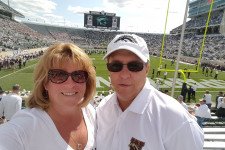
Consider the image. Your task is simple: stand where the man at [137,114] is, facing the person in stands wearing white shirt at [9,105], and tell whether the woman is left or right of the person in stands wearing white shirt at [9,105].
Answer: left

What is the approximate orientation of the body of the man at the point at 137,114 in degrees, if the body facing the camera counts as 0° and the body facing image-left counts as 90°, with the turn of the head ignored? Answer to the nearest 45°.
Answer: approximately 45°

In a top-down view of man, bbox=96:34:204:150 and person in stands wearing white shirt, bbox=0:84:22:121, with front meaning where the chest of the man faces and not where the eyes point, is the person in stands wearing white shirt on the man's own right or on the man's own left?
on the man's own right

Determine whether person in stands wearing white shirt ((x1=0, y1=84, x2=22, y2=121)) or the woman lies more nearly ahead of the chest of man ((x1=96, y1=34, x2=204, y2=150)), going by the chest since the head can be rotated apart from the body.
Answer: the woman

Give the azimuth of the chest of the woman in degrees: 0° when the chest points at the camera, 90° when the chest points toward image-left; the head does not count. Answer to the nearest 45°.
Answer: approximately 315°

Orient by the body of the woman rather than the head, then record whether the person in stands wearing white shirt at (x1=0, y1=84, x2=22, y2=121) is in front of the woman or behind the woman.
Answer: behind
